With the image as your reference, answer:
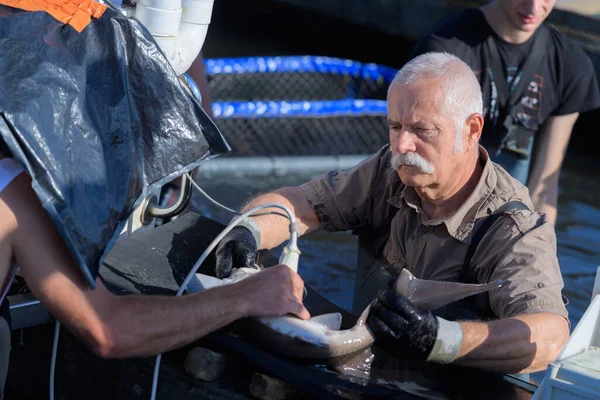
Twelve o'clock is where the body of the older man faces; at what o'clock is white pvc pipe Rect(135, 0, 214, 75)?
The white pvc pipe is roughly at 2 o'clock from the older man.

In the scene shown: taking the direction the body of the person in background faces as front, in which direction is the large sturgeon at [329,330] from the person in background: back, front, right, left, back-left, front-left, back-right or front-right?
front

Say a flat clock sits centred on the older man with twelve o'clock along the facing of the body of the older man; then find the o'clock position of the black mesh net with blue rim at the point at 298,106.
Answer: The black mesh net with blue rim is roughly at 4 o'clock from the older man.

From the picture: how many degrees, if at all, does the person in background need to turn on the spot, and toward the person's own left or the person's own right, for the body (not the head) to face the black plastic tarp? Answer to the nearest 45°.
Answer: approximately 45° to the person's own right

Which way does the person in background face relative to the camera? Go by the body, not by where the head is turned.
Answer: toward the camera

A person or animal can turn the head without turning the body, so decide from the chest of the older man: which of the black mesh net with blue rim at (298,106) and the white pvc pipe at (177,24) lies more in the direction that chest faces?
the white pvc pipe

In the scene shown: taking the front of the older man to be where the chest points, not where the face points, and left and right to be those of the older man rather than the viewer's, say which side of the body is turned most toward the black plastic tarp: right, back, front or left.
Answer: front

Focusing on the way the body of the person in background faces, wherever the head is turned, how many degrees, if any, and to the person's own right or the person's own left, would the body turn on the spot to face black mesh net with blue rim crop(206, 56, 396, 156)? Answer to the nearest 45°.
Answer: approximately 135° to the person's own right

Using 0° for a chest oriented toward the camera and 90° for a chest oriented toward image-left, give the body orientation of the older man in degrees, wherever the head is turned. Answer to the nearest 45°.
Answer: approximately 45°

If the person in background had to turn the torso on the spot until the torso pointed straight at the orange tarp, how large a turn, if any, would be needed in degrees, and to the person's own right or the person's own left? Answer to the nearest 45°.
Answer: approximately 45° to the person's own right

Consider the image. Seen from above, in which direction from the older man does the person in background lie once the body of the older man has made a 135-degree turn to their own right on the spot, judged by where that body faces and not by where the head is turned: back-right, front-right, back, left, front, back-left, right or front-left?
front

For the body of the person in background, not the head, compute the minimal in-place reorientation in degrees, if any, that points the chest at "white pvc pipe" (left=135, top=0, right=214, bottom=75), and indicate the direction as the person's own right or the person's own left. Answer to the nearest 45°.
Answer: approximately 45° to the person's own right

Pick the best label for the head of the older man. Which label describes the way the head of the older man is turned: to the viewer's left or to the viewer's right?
to the viewer's left

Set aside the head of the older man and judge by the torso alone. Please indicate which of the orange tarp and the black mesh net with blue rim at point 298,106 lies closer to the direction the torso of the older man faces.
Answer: the orange tarp

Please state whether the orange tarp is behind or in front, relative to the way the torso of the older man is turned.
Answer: in front

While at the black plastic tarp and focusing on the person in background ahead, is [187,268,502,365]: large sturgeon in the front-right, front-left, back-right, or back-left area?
front-right
